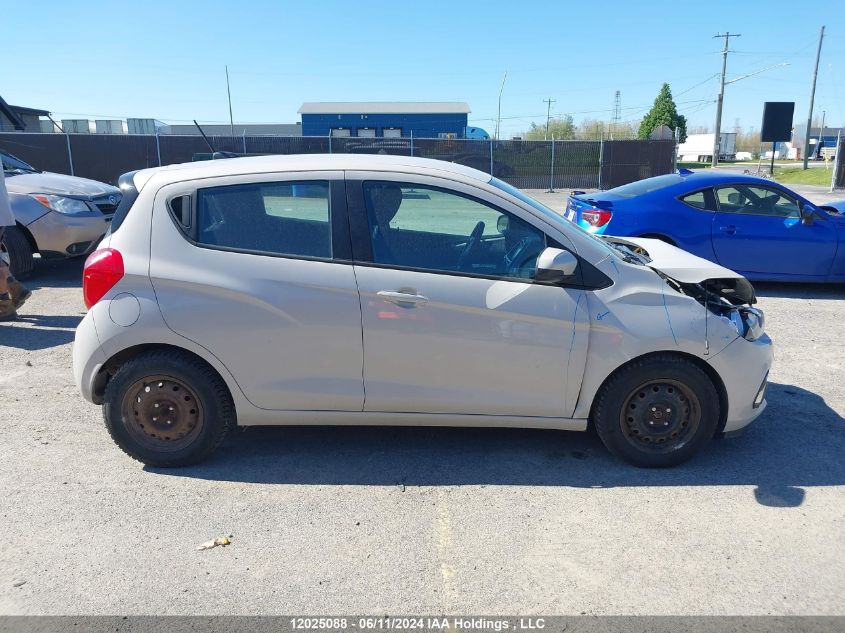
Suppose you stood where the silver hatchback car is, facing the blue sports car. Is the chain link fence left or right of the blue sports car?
left

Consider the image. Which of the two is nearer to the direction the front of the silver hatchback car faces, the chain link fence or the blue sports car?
the blue sports car

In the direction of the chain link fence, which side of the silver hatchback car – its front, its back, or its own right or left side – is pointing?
left

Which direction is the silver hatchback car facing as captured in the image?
to the viewer's right

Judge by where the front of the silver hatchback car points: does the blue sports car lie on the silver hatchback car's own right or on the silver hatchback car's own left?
on the silver hatchback car's own left
